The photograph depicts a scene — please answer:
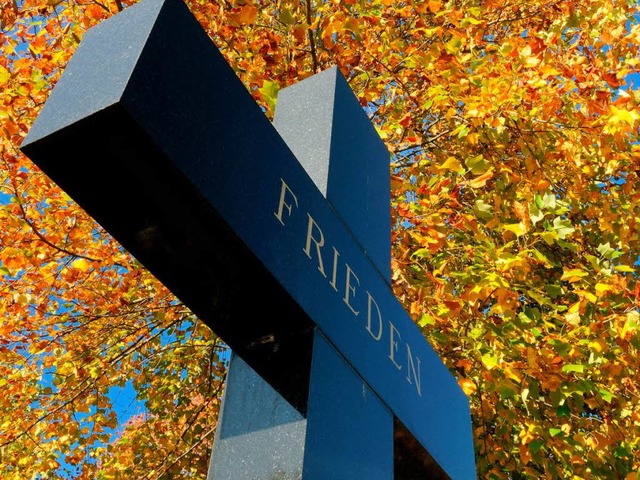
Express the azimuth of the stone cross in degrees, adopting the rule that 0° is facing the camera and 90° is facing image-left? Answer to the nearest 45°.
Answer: approximately 315°
